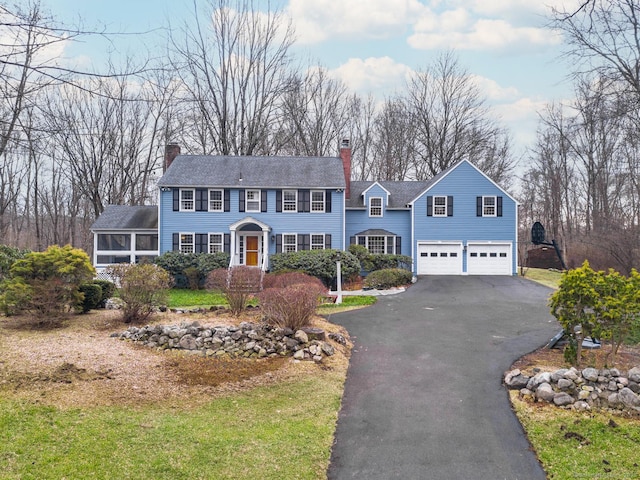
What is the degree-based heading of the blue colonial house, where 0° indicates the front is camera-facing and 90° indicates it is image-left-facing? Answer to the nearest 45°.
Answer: approximately 0°

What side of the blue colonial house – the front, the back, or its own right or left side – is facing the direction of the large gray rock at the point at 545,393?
front

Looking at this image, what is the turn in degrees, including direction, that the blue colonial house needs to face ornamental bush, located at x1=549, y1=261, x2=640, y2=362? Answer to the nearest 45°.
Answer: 0° — it already faces it

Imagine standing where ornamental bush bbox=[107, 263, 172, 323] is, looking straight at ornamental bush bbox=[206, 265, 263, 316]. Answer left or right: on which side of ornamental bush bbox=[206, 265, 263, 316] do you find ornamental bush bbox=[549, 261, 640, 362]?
right

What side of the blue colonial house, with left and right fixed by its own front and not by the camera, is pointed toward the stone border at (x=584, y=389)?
front

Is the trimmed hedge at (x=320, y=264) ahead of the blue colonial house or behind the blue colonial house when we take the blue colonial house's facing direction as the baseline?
ahead

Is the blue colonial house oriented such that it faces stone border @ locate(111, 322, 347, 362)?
yes

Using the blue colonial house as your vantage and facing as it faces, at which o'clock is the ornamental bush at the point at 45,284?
The ornamental bush is roughly at 1 o'clock from the blue colonial house.
